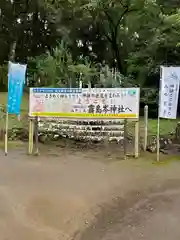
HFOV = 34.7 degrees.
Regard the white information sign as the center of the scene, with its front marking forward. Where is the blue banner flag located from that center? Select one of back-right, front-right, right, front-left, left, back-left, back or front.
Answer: right

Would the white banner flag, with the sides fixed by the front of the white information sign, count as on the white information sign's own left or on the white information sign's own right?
on the white information sign's own left

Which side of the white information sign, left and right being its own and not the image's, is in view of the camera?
front
